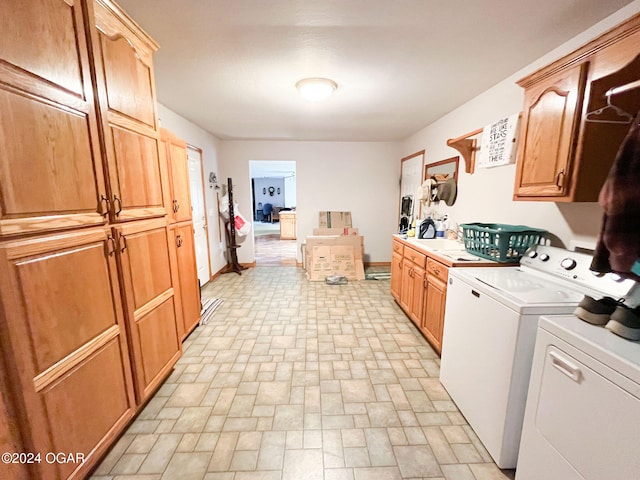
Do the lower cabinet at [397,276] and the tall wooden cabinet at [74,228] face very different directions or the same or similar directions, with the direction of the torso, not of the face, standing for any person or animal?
very different directions

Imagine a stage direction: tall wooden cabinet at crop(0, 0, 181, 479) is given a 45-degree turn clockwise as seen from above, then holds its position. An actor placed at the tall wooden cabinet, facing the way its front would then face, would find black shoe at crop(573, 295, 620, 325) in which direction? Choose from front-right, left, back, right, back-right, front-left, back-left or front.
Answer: front-left

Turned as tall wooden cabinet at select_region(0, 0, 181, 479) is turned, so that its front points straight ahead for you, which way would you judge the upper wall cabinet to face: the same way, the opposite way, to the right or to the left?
the opposite way

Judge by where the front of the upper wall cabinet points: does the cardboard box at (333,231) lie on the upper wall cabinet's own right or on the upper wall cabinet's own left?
on the upper wall cabinet's own right

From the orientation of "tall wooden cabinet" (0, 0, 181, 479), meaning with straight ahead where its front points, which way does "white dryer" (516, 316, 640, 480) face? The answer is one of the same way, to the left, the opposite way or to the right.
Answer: the opposite way

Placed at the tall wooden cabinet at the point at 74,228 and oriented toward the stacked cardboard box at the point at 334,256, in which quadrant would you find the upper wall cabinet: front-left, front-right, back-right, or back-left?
front-right

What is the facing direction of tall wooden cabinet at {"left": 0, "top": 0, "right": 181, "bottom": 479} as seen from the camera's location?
facing the viewer and to the right of the viewer

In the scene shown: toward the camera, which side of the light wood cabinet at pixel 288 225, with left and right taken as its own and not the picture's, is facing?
front

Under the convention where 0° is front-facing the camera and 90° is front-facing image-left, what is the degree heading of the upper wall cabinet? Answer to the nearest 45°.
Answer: approximately 45°

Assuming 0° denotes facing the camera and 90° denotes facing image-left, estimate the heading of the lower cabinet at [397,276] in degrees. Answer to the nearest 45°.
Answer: approximately 90°

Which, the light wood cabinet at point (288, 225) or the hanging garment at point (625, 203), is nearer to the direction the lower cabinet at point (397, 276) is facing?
the light wood cabinet

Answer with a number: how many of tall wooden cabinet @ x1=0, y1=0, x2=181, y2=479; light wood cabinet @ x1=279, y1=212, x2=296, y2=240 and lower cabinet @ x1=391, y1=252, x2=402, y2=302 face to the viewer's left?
1

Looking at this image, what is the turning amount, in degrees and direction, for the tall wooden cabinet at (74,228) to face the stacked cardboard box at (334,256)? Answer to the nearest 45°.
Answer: approximately 90° to its left

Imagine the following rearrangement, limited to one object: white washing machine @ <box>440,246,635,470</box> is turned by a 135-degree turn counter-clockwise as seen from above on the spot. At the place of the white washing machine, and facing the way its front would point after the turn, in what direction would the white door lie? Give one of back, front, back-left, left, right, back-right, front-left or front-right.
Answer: back

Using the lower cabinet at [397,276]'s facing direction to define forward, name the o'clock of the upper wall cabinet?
The upper wall cabinet is roughly at 8 o'clock from the lower cabinet.
